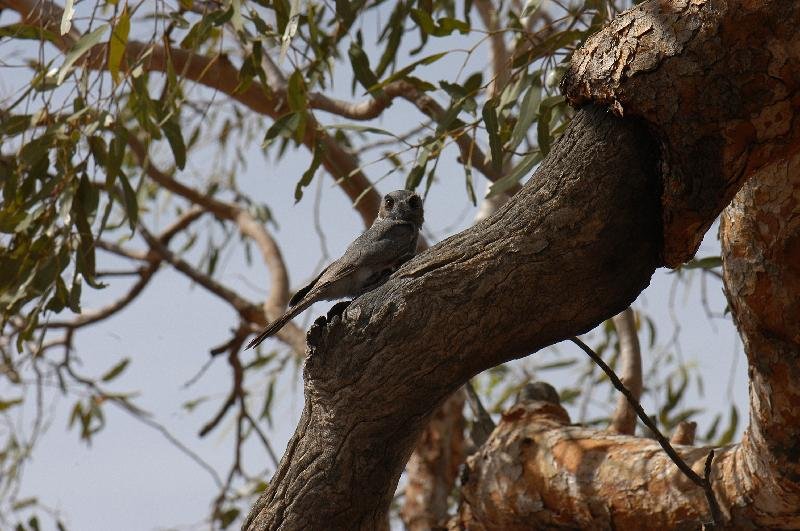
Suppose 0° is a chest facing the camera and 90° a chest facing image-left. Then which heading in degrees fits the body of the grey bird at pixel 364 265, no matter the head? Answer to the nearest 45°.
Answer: approximately 270°

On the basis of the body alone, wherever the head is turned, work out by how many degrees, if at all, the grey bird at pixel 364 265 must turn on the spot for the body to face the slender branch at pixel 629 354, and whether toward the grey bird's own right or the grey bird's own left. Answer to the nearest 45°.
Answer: approximately 45° to the grey bird's own left
